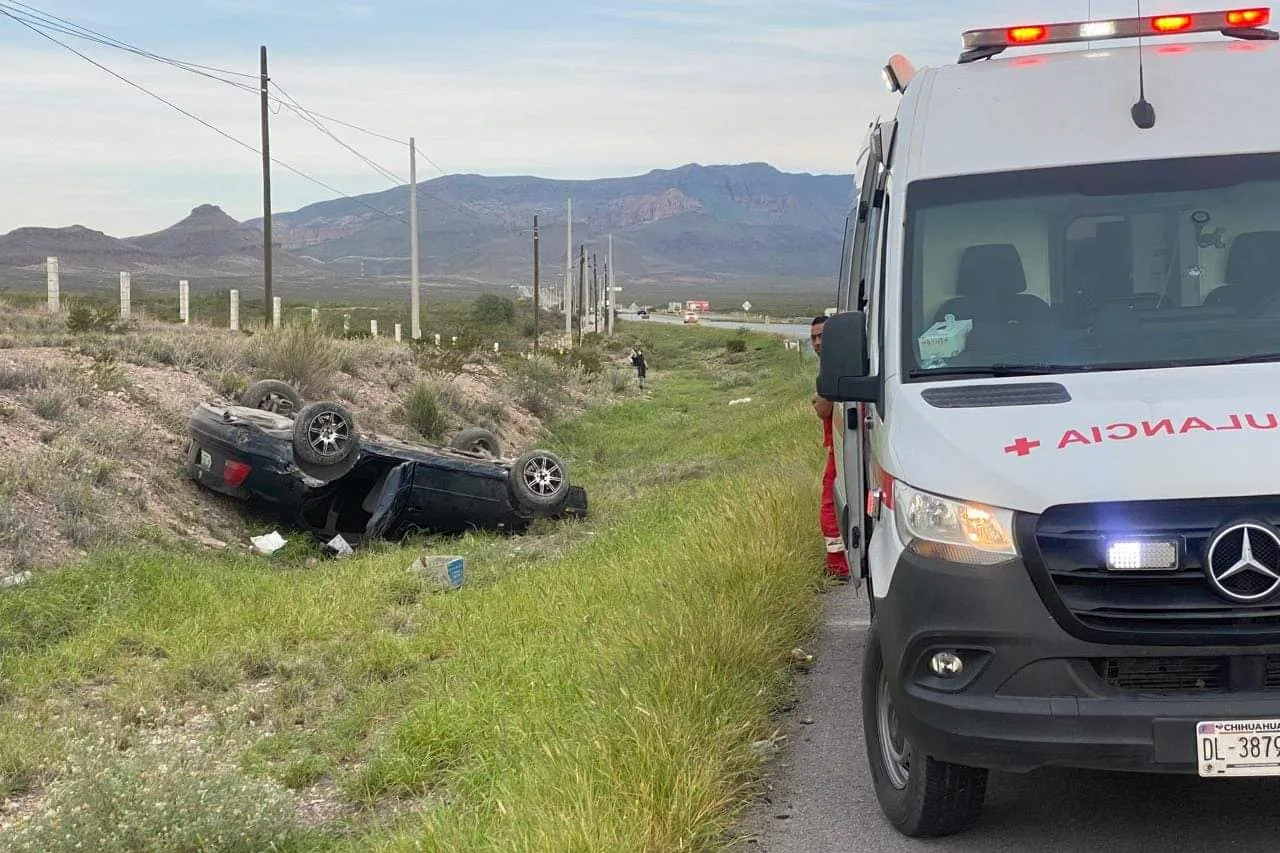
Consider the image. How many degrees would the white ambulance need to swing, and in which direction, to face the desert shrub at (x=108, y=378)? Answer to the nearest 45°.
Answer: approximately 135° to its right

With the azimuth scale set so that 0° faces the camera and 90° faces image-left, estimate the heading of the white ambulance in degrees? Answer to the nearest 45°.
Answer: approximately 0°

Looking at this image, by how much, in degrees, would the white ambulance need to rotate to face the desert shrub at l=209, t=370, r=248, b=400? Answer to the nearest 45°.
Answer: approximately 135° to its right

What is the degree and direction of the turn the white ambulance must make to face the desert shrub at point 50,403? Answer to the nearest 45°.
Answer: approximately 135° to its right

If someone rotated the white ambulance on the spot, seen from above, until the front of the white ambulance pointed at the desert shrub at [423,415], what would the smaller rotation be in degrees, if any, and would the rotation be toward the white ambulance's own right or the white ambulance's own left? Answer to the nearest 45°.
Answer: approximately 135° to the white ambulance's own right

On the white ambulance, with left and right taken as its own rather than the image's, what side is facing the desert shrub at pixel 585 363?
back

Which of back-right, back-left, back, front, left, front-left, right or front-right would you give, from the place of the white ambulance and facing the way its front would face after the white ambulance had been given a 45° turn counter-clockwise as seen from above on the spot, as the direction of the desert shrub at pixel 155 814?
back-right

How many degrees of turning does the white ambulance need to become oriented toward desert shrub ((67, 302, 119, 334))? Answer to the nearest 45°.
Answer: approximately 135° to its right
